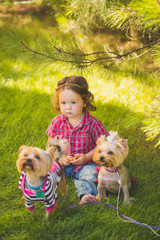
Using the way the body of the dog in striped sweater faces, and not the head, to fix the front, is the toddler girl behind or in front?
behind

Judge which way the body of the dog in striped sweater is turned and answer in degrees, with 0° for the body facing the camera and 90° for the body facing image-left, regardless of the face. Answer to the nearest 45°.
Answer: approximately 45°
